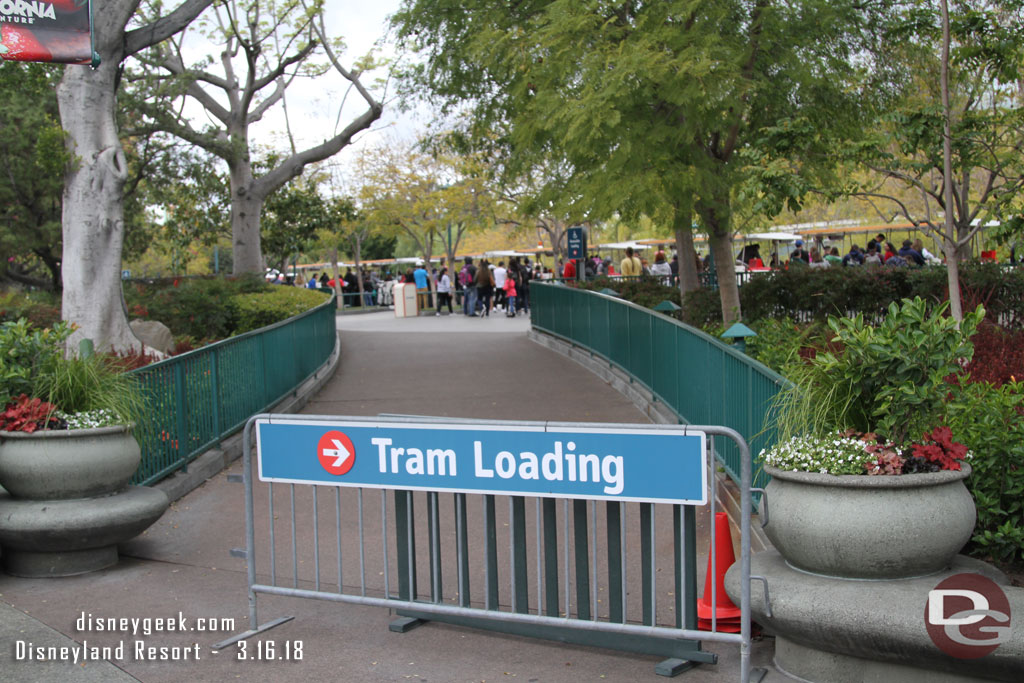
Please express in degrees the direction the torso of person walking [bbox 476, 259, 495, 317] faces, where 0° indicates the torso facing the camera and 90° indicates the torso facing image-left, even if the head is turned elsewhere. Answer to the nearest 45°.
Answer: approximately 180°

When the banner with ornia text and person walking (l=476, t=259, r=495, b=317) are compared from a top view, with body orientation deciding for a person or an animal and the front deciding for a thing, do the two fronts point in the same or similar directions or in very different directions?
very different directions

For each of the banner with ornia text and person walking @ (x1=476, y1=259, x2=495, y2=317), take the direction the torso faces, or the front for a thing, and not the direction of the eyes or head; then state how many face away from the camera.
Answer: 1

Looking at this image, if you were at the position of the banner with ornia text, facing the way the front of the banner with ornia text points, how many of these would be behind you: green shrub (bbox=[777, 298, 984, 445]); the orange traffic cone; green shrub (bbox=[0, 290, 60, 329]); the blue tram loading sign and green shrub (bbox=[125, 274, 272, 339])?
2

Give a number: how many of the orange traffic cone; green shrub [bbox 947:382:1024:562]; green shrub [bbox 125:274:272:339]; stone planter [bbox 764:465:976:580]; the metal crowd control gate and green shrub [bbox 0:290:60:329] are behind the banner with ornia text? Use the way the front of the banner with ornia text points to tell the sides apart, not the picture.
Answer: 2

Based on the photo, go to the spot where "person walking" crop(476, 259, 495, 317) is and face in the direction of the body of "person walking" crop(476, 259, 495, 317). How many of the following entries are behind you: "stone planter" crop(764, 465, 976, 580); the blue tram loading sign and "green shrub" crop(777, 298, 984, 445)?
3

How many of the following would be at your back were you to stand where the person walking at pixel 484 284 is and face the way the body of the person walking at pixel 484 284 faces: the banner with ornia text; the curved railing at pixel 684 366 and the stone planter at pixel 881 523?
3

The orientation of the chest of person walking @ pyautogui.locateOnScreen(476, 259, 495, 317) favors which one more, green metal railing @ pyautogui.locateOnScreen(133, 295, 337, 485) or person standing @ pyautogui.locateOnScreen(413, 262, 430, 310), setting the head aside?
the person standing

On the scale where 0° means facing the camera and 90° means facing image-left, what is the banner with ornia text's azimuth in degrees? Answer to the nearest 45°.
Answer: approximately 0°

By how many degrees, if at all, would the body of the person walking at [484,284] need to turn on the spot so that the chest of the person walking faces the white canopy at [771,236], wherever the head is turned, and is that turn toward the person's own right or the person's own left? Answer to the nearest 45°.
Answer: approximately 45° to the person's own right

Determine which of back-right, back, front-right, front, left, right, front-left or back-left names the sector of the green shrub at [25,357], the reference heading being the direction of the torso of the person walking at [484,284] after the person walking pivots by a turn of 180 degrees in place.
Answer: front

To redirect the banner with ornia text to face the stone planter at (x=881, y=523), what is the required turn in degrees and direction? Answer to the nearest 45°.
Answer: approximately 45° to its left

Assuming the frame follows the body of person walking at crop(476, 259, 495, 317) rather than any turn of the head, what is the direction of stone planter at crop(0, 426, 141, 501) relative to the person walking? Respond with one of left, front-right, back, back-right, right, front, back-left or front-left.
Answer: back
